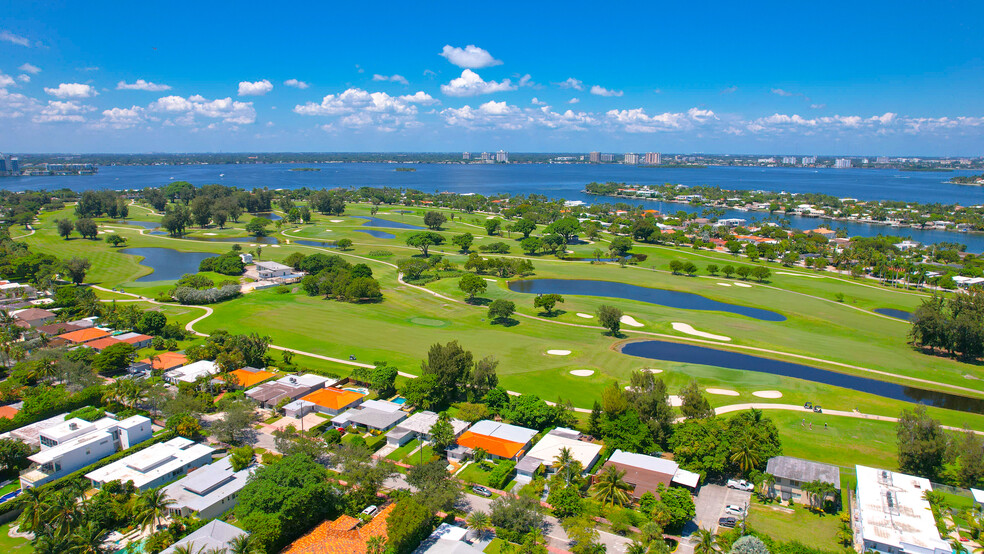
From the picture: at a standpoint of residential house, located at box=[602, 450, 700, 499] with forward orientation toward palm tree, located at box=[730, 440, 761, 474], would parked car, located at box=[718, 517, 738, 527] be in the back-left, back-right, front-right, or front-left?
front-right

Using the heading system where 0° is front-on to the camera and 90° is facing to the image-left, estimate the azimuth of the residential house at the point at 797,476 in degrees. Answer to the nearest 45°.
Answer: approximately 0°

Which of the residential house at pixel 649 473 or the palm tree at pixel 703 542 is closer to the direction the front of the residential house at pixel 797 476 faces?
the palm tree

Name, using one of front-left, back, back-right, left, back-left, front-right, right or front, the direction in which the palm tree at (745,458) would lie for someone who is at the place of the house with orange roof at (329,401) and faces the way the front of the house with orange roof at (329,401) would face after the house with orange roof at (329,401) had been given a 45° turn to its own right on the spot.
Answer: back-left

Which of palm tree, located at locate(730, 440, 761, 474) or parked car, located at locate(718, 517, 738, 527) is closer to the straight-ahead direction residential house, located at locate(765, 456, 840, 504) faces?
the parked car

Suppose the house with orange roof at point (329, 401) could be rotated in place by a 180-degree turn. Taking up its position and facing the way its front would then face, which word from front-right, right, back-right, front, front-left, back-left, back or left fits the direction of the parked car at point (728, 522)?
right

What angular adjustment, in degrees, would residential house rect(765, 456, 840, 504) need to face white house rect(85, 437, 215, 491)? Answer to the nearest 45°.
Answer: approximately 45° to its right

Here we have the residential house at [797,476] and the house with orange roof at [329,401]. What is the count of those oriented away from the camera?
0

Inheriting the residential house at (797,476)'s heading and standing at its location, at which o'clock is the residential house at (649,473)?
the residential house at (649,473) is roughly at 2 o'clock from the residential house at (797,476).

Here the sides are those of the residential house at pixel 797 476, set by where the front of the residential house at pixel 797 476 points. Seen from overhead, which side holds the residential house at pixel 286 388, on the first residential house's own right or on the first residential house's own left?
on the first residential house's own right

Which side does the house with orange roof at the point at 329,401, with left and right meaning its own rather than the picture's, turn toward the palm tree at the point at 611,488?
left

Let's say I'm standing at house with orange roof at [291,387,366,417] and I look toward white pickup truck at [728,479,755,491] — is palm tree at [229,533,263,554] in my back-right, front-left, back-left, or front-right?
front-right

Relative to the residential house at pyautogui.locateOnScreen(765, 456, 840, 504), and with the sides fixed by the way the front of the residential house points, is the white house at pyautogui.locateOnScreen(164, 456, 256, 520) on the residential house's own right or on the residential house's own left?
on the residential house's own right

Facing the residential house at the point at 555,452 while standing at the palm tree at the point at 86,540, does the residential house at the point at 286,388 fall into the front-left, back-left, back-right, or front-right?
front-left

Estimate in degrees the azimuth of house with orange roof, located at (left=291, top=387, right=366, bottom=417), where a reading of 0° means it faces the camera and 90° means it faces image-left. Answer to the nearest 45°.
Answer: approximately 45°
